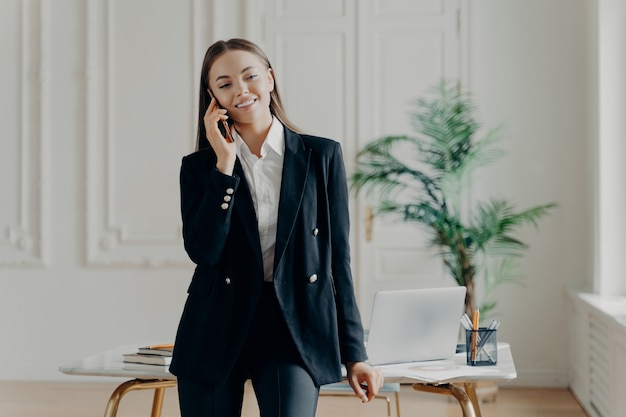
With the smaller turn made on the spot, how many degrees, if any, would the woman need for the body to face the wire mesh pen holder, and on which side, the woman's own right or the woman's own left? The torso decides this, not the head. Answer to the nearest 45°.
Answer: approximately 135° to the woman's own left

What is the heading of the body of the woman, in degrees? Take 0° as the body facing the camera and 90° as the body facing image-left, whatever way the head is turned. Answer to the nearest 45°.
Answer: approximately 0°

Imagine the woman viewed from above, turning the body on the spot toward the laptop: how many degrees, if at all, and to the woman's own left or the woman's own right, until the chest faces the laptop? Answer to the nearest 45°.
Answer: approximately 135° to the woman's own left

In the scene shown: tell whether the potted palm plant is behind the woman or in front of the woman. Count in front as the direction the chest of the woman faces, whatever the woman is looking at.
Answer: behind
